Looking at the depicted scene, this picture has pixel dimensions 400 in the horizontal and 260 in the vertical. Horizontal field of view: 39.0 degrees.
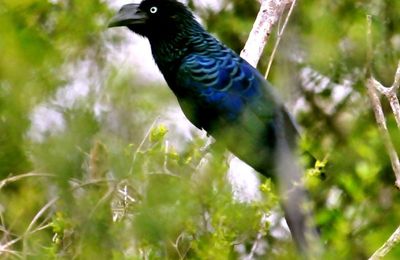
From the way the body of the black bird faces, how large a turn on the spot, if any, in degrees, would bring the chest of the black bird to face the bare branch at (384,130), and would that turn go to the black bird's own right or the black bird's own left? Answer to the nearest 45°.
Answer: approximately 135° to the black bird's own left

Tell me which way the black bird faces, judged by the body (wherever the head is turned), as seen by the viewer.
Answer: to the viewer's left
